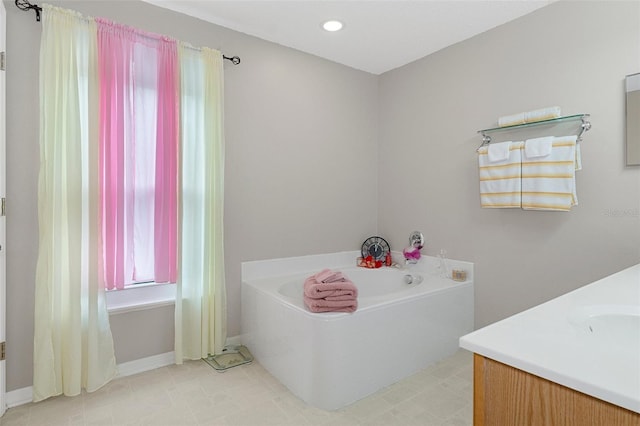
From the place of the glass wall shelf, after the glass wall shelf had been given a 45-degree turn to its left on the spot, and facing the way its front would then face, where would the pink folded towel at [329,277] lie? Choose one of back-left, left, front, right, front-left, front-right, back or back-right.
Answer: front-right

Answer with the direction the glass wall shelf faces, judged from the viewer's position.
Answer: facing the viewer and to the left of the viewer

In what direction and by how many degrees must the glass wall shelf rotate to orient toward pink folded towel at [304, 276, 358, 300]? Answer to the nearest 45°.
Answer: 0° — it already faces it

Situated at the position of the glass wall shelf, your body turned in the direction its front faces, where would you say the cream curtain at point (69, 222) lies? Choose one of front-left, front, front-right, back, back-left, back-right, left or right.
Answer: front

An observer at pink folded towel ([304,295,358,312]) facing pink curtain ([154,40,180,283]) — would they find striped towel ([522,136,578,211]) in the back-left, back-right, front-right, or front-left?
back-right

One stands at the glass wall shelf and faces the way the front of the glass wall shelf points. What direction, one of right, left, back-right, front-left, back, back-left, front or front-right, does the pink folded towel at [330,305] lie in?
front

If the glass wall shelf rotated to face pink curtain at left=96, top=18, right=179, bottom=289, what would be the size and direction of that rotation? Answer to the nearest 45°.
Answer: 0° — it already faces it

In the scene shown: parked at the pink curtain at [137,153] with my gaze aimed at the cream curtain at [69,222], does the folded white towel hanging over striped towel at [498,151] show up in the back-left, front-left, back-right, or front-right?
back-left

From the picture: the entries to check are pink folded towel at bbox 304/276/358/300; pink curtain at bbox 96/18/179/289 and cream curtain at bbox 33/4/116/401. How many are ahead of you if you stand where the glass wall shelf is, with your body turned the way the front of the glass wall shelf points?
3
